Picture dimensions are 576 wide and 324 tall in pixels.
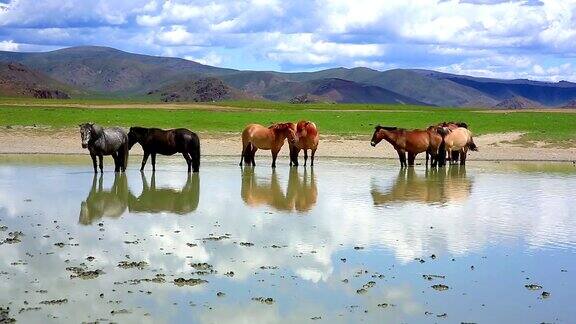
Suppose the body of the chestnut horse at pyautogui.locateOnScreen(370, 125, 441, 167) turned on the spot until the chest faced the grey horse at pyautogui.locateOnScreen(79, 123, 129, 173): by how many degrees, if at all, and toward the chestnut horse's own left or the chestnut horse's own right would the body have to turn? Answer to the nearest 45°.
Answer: approximately 45° to the chestnut horse's own left

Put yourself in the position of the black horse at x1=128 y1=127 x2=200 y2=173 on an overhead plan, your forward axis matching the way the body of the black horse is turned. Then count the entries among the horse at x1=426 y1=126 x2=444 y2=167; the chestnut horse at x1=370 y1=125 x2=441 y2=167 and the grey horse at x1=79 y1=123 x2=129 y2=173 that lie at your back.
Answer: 2

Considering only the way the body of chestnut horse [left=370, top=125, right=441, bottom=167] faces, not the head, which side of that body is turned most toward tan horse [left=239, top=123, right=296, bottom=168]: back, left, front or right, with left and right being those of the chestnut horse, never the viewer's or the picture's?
front

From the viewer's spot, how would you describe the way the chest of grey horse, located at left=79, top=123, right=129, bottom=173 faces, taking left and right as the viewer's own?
facing the viewer and to the left of the viewer

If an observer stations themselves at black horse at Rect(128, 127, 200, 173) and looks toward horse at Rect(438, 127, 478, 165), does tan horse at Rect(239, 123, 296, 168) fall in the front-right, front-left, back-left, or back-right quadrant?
front-left

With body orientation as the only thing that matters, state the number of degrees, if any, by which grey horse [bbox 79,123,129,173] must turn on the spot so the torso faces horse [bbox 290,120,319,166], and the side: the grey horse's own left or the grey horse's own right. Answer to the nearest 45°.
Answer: approximately 135° to the grey horse's own left

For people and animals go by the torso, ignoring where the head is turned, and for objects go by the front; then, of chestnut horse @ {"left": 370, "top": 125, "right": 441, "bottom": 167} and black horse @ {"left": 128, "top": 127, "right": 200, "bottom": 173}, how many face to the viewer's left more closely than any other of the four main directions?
2

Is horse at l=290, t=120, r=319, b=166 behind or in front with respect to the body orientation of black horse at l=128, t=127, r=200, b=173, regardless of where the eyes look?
behind

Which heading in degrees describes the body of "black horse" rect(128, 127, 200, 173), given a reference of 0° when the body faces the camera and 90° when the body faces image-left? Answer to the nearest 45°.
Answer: approximately 90°

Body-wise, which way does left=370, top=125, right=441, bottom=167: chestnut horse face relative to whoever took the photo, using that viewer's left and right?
facing to the left of the viewer
